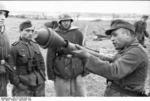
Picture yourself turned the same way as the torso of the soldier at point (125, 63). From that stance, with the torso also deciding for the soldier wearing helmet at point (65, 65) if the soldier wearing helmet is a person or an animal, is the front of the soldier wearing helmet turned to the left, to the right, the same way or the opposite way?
to the left

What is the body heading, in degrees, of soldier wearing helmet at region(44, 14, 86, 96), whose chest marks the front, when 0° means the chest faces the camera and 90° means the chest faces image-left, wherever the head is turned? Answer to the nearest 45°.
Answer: approximately 0°

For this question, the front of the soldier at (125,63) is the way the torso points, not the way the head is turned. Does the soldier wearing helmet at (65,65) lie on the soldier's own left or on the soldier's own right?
on the soldier's own right

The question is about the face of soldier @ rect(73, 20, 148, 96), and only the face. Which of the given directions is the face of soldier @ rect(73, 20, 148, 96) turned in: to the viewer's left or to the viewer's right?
to the viewer's left

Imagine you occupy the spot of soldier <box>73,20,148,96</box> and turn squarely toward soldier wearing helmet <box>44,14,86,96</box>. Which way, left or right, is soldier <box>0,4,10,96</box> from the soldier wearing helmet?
left

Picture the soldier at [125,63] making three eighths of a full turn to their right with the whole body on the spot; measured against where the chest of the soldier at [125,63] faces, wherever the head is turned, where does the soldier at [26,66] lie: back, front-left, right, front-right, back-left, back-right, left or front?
left

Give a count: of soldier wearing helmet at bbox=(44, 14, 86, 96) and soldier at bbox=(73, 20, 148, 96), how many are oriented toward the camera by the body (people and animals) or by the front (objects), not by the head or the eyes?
1

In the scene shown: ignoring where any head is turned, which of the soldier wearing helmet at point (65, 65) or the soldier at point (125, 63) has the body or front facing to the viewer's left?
the soldier

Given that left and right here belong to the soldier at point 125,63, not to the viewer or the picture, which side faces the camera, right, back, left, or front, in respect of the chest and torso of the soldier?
left

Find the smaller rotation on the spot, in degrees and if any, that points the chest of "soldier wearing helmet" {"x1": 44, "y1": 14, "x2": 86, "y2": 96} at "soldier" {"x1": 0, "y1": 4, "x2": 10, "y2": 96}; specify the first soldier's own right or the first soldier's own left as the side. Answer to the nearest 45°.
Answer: approximately 45° to the first soldier's own right

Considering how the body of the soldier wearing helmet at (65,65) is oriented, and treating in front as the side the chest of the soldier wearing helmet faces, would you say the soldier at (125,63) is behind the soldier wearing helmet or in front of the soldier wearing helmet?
in front
